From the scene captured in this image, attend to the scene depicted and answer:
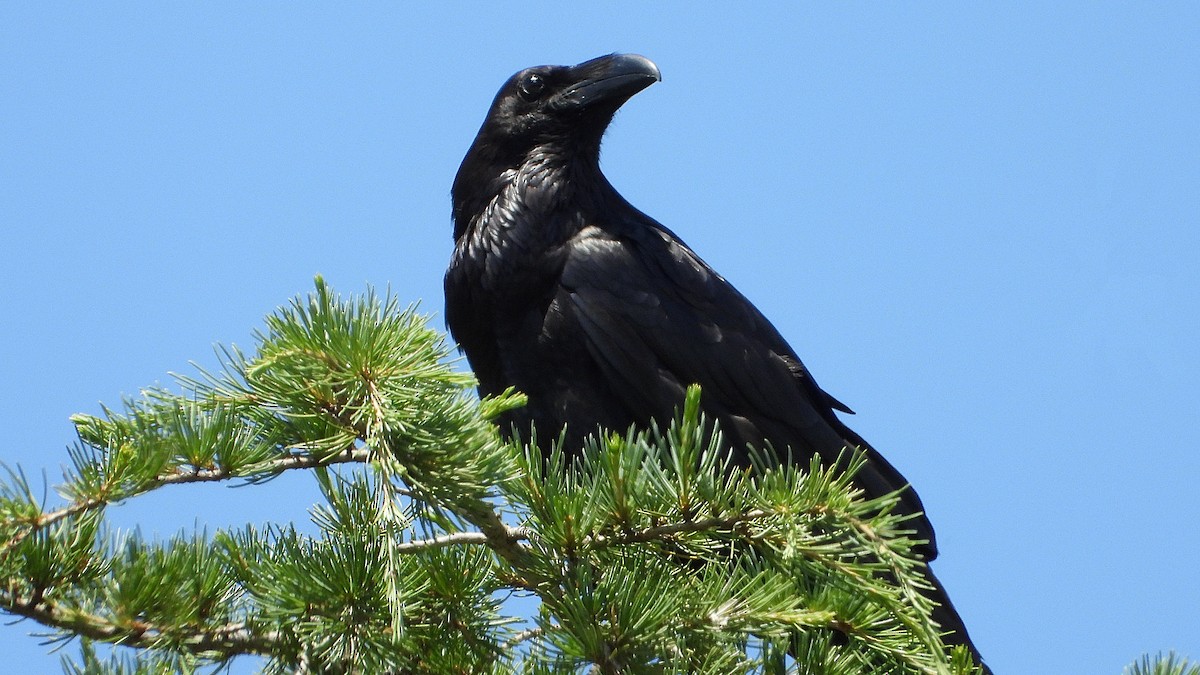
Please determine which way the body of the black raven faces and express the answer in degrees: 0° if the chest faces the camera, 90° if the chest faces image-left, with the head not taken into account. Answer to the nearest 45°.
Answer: approximately 45°
